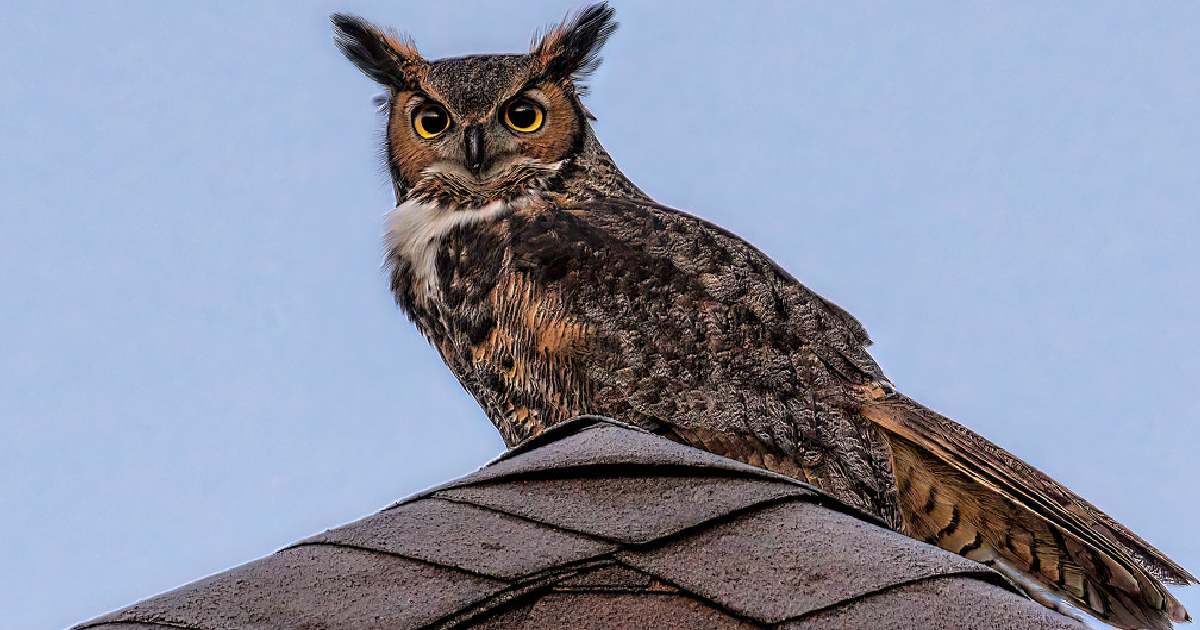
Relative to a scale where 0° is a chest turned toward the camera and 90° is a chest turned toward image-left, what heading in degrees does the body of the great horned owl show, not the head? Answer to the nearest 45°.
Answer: approximately 90°
